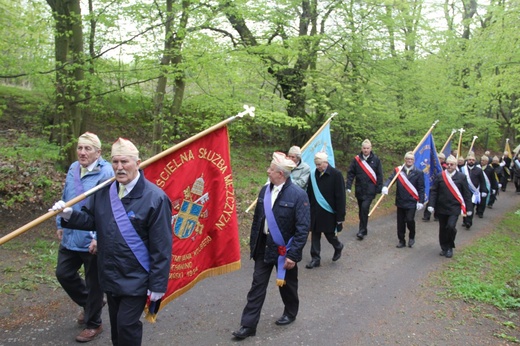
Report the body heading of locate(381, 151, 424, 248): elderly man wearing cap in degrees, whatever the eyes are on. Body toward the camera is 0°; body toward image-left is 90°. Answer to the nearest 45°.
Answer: approximately 0°

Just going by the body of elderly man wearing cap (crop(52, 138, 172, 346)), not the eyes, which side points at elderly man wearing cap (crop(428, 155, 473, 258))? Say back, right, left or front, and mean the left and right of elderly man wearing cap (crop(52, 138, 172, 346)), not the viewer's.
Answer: back

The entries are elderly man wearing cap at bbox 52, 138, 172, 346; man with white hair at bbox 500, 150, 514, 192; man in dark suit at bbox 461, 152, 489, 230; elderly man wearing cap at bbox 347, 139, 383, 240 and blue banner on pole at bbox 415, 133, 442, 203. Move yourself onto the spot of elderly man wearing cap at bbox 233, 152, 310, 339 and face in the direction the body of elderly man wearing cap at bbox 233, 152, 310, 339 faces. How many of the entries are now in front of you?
1

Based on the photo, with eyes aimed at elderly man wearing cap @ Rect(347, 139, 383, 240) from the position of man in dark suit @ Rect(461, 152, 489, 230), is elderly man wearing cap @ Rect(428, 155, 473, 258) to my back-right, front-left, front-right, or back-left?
front-left

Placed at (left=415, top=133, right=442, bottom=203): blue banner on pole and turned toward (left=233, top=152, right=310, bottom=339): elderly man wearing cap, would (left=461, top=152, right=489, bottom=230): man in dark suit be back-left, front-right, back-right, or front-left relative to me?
back-left

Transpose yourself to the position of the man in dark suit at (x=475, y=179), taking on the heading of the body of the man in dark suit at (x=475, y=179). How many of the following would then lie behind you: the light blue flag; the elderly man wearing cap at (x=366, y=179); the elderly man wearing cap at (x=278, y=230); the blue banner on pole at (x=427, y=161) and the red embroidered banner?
0

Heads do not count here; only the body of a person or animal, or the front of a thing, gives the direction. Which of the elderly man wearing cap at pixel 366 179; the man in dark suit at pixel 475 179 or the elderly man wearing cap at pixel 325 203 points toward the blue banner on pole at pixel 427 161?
the man in dark suit

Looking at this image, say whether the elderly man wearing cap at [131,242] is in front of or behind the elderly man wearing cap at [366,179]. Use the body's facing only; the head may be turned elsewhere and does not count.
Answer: in front

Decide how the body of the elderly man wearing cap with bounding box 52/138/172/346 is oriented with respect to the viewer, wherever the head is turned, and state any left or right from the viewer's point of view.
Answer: facing the viewer and to the left of the viewer

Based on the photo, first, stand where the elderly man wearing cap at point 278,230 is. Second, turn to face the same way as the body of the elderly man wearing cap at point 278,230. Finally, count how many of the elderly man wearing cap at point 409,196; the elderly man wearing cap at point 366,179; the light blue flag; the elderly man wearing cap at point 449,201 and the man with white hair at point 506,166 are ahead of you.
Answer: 0

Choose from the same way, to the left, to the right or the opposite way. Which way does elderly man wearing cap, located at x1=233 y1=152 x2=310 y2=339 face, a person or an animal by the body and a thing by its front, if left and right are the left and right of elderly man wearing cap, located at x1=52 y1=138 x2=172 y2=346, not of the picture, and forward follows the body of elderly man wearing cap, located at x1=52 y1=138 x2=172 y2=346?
the same way

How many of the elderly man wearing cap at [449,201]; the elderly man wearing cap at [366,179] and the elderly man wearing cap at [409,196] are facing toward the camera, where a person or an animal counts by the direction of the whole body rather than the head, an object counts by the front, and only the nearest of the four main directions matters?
3

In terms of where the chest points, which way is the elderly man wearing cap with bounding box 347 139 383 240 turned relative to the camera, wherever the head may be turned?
toward the camera

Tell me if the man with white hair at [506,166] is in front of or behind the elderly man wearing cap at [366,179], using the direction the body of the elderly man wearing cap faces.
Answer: behind

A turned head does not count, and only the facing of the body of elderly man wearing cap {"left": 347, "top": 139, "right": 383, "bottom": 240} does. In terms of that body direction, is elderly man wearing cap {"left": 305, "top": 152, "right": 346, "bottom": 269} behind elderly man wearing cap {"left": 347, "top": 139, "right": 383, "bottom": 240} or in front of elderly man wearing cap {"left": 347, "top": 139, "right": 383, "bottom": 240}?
in front

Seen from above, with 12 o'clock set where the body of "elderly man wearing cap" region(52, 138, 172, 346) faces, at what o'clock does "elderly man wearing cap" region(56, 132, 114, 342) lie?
"elderly man wearing cap" region(56, 132, 114, 342) is roughly at 4 o'clock from "elderly man wearing cap" region(52, 138, 172, 346).

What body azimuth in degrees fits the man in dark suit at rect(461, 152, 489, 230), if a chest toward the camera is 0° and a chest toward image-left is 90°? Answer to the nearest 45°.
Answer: approximately 45°

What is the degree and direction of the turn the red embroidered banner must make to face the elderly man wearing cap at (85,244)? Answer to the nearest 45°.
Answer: approximately 90° to its right
